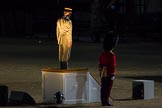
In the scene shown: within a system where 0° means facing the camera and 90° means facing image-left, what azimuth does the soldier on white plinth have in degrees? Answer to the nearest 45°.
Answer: approximately 315°

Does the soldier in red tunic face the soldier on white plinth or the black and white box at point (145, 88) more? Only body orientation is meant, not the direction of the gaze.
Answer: the black and white box
